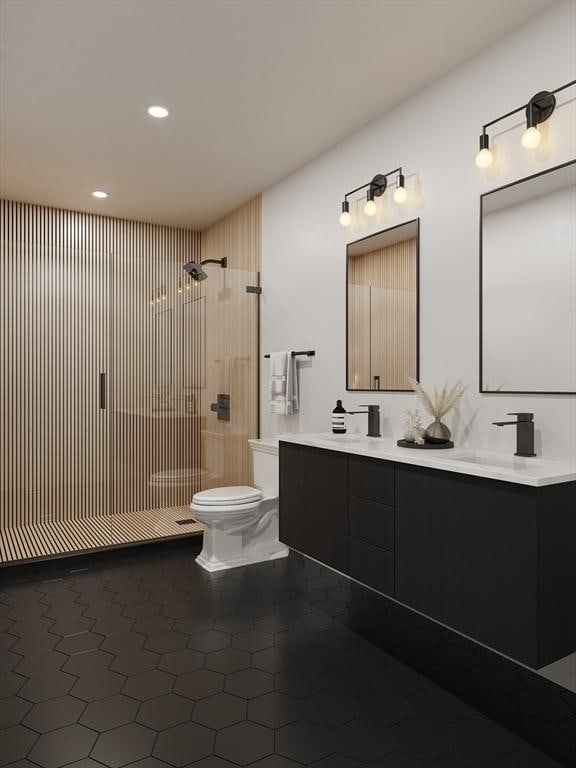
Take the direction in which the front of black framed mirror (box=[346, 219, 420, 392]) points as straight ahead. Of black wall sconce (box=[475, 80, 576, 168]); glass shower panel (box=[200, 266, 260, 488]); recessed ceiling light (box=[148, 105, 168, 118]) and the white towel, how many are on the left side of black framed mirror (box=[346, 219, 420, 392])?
1

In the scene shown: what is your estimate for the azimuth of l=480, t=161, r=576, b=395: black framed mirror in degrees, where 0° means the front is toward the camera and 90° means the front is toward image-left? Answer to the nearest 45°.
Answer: approximately 45°

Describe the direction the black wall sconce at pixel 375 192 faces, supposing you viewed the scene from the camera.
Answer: facing the viewer and to the left of the viewer

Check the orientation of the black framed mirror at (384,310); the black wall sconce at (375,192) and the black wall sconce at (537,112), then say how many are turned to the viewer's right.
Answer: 0

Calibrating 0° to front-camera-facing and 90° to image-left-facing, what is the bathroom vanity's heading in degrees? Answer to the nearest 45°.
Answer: approximately 45°

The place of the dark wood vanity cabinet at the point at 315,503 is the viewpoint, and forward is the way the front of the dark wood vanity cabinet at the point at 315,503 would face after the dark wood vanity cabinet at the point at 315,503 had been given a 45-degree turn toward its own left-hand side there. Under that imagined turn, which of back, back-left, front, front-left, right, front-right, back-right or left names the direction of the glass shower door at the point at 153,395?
back-right
